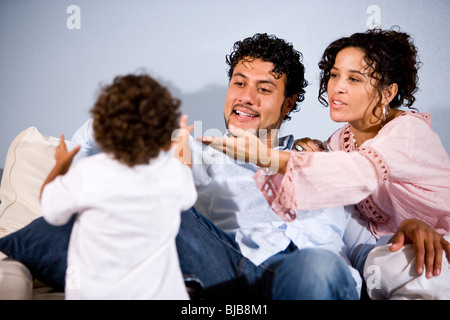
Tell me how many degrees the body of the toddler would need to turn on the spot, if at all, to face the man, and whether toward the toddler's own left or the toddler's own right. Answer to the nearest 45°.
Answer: approximately 45° to the toddler's own right

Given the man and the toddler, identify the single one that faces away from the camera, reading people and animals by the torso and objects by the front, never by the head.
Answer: the toddler

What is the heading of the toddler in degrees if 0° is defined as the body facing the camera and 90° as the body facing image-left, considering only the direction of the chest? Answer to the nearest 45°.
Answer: approximately 180°
